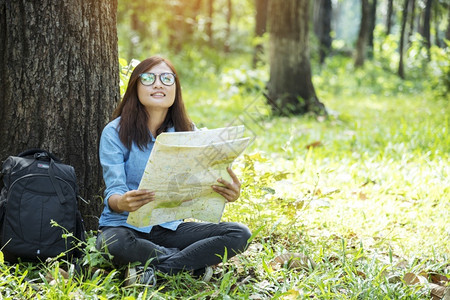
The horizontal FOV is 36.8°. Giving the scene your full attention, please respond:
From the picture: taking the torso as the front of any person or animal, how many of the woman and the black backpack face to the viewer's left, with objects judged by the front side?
0

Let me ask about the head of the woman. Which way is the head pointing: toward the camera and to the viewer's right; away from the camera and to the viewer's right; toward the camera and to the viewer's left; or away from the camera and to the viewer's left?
toward the camera and to the viewer's right

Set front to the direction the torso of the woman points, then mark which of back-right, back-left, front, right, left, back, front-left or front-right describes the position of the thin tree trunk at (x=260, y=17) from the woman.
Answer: back-left

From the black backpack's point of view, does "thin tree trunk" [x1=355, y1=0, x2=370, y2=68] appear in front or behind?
behind

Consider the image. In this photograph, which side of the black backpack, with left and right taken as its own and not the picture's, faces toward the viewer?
front

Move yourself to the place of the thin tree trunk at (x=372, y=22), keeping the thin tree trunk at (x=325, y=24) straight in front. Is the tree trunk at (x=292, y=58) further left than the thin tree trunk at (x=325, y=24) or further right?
left

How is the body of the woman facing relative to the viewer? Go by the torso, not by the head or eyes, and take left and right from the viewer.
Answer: facing the viewer and to the right of the viewer
